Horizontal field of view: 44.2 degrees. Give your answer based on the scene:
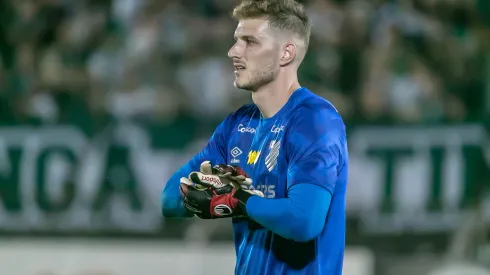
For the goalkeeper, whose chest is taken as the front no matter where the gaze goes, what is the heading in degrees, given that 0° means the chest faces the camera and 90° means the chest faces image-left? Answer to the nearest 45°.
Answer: approximately 45°

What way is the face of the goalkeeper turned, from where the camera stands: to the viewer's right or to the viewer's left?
to the viewer's left
